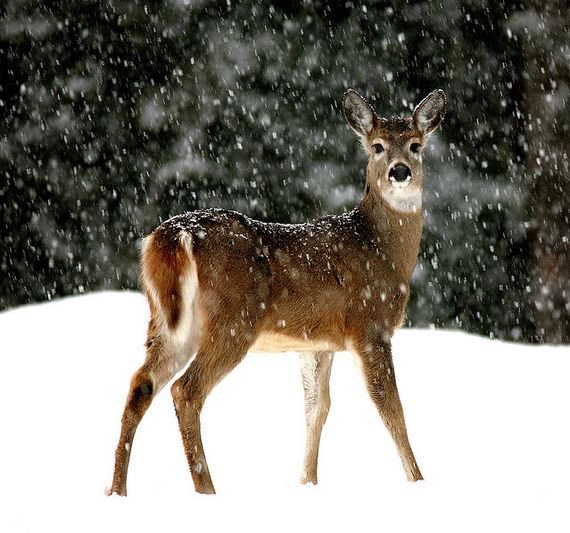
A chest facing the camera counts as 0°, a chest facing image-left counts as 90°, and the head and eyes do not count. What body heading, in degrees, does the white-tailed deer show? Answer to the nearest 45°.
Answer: approximately 225°
